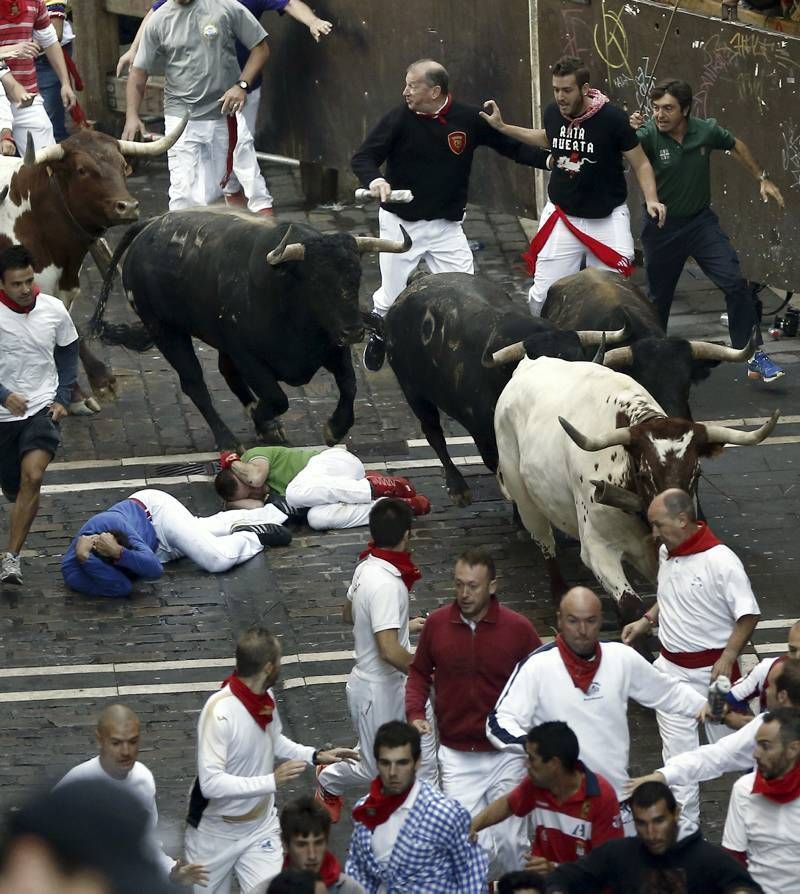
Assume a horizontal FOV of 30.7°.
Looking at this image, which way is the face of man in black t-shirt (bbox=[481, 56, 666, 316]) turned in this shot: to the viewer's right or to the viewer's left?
to the viewer's left

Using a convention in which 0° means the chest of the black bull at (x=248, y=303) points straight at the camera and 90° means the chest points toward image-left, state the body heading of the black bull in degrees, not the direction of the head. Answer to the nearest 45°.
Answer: approximately 315°

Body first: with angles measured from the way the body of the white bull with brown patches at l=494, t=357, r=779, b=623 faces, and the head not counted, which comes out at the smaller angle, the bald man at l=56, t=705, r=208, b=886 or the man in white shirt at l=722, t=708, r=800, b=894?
the man in white shirt

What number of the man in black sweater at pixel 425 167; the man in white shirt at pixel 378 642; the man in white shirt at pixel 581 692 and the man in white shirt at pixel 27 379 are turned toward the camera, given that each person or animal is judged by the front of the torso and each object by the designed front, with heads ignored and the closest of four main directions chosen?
3

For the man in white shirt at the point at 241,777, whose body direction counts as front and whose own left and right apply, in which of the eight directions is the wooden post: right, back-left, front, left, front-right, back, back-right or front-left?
back-left

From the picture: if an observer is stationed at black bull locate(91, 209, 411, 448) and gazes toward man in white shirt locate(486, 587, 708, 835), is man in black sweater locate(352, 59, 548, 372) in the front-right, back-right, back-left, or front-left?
back-left

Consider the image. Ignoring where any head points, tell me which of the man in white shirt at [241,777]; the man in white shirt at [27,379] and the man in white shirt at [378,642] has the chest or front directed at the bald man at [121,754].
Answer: the man in white shirt at [27,379]

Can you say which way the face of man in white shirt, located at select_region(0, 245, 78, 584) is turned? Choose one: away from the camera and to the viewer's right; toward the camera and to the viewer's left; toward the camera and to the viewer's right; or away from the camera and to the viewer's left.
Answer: toward the camera and to the viewer's right

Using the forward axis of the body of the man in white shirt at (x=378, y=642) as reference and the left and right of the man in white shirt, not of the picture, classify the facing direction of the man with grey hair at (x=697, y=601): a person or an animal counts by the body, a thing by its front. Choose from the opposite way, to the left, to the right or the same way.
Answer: the opposite way

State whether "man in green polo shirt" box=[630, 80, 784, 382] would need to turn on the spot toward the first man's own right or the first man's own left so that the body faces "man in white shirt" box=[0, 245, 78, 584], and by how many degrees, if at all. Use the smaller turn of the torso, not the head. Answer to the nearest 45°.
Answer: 0° — they already face them

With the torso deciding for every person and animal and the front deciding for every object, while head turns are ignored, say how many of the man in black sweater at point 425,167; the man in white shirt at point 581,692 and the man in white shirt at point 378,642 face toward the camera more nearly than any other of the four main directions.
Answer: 2
